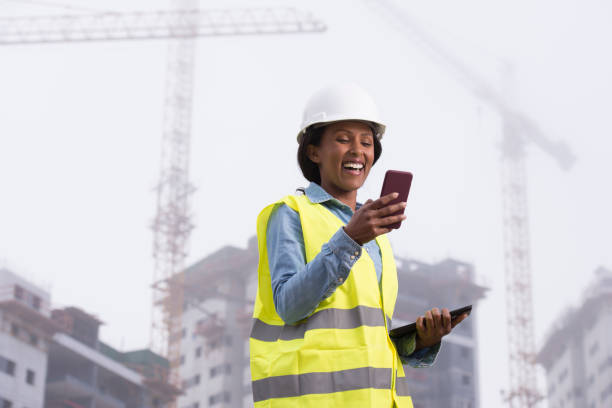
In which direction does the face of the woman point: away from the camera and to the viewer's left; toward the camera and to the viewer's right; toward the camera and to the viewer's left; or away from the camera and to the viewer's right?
toward the camera and to the viewer's right

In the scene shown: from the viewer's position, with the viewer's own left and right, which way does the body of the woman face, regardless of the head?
facing the viewer and to the right of the viewer
